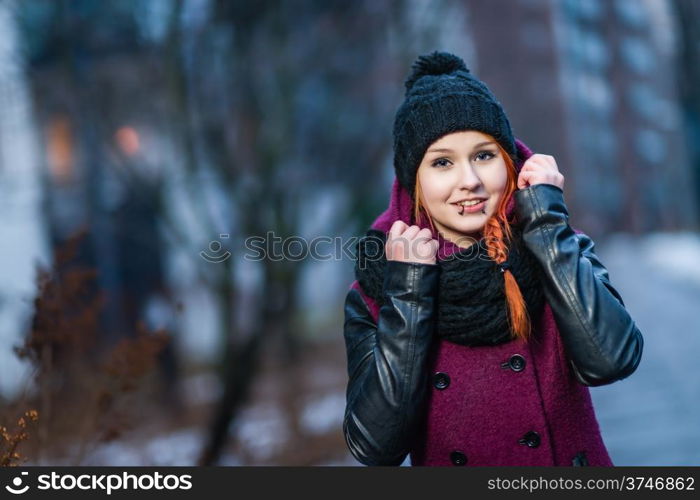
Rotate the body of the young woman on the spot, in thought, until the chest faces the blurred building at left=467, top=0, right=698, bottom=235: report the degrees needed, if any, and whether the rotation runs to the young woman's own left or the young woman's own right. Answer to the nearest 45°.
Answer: approximately 180°

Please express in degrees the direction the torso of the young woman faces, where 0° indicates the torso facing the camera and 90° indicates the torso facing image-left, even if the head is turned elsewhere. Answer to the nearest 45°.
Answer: approximately 0°
